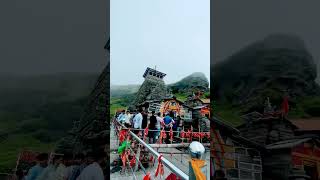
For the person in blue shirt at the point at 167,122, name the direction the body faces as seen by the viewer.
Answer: away from the camera

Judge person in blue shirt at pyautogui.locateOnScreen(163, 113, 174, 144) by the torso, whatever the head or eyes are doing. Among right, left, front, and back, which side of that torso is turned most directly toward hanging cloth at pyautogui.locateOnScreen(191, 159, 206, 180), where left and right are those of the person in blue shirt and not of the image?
back
